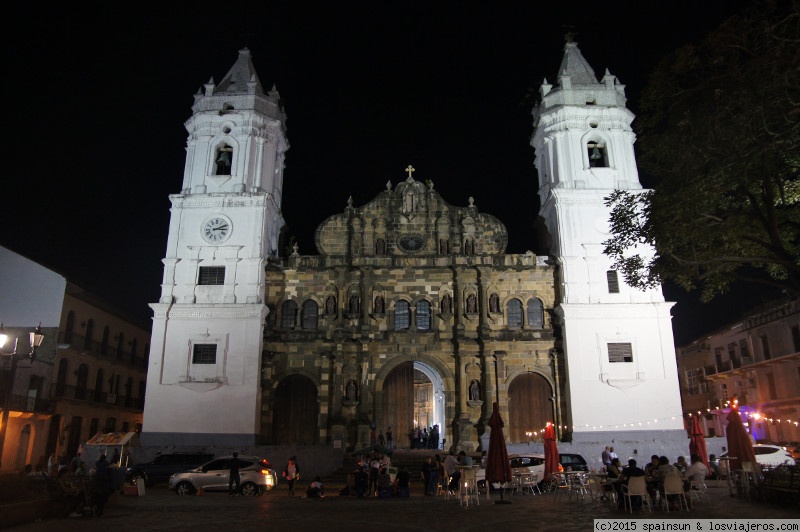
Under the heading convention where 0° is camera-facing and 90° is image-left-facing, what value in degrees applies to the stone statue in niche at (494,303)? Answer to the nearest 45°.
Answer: approximately 0°

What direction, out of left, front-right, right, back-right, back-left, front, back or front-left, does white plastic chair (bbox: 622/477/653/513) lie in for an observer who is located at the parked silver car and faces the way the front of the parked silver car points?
back-left

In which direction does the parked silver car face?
to the viewer's left

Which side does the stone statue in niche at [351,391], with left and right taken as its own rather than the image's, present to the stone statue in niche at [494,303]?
left

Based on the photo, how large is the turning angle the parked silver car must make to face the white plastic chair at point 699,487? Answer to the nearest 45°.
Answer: approximately 135° to its left

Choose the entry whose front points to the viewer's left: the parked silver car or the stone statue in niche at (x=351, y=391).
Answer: the parked silver car

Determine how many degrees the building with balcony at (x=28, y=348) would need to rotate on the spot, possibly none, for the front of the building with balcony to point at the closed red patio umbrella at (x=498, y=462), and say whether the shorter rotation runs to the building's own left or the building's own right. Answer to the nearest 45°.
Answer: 0° — it already faces it
